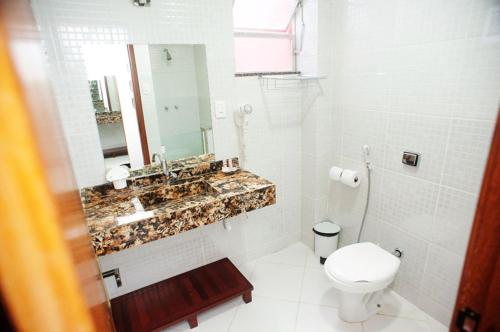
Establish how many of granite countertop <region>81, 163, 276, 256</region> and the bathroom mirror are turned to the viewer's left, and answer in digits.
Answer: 0

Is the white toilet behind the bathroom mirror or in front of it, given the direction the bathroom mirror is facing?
in front

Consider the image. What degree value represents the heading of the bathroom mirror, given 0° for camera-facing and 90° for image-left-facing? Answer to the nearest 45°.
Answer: approximately 315°

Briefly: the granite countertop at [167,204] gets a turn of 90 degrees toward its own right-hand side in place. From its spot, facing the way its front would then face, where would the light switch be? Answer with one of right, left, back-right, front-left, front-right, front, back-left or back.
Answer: back

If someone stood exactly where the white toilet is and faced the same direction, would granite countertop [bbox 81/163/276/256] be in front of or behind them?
in front

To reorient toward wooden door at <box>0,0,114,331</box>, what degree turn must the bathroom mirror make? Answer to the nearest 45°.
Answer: approximately 45° to its right

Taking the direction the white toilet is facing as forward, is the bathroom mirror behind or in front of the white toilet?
in front

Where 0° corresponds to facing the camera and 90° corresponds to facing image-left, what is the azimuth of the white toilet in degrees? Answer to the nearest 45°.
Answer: approximately 45°
